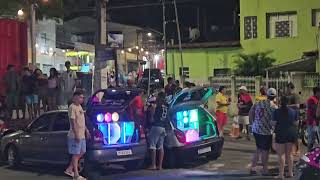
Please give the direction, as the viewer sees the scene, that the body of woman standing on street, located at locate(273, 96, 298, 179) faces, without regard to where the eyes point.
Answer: away from the camera

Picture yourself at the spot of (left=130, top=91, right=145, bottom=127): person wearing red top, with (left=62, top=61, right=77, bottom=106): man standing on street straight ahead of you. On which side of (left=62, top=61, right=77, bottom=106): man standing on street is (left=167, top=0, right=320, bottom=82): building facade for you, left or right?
right

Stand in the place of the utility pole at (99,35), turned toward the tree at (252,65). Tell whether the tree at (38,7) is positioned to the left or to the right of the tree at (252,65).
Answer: left

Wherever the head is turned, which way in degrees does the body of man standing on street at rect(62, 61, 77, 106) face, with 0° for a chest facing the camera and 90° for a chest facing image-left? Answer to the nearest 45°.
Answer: approximately 0°

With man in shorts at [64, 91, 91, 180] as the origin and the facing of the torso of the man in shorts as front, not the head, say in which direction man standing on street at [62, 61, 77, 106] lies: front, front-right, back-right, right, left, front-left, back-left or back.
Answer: back-left

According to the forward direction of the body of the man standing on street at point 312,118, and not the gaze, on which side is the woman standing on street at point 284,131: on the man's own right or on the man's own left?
on the man's own right

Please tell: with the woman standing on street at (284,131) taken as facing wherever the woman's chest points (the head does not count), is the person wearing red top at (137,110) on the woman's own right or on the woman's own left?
on the woman's own left

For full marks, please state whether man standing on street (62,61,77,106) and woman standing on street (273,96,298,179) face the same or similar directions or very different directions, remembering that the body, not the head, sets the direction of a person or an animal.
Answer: very different directions
